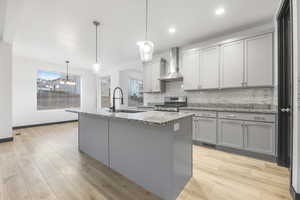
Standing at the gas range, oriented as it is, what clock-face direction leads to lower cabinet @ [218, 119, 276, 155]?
The lower cabinet is roughly at 9 o'clock from the gas range.

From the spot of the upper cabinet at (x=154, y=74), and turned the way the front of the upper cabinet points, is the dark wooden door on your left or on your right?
on your left

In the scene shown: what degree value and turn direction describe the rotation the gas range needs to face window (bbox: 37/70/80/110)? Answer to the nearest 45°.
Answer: approximately 45° to its right

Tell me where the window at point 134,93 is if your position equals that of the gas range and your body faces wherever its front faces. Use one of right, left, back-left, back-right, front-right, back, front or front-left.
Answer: right

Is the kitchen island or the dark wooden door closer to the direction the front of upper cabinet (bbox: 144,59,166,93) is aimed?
the kitchen island

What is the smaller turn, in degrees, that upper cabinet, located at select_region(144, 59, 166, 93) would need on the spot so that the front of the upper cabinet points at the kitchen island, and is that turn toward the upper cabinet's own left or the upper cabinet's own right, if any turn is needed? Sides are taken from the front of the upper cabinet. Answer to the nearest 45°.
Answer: approximately 45° to the upper cabinet's own left

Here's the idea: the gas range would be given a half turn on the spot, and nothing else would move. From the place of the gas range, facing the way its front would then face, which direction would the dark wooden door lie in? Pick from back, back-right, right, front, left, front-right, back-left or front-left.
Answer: right

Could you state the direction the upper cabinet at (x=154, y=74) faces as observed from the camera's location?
facing the viewer and to the left of the viewer

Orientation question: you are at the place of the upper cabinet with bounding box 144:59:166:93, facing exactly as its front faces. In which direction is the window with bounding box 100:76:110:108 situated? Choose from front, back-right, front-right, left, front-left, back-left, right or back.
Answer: right

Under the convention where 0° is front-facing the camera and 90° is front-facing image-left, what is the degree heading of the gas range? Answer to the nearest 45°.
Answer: approximately 45°

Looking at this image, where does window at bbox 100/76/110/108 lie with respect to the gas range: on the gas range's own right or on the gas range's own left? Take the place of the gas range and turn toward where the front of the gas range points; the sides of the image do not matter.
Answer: on the gas range's own right

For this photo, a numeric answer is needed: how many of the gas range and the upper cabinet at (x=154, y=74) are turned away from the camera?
0
